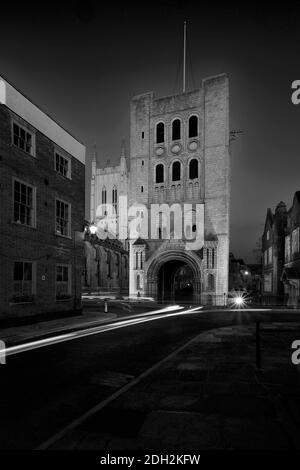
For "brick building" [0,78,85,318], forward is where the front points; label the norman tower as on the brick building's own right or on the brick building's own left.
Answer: on the brick building's own left

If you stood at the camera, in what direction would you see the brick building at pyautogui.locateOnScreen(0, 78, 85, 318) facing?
facing the viewer and to the right of the viewer

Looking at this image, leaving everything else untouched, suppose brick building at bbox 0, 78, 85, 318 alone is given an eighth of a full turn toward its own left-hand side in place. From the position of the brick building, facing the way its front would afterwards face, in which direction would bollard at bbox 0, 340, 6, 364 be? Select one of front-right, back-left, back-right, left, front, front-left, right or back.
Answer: right

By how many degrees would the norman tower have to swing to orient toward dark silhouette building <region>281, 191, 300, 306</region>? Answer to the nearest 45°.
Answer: approximately 45° to its left

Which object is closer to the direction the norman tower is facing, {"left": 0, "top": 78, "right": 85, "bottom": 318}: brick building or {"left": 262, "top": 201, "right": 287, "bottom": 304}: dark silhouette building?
the brick building

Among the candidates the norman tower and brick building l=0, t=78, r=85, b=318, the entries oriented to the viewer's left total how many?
0

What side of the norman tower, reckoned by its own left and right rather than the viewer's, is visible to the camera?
front
